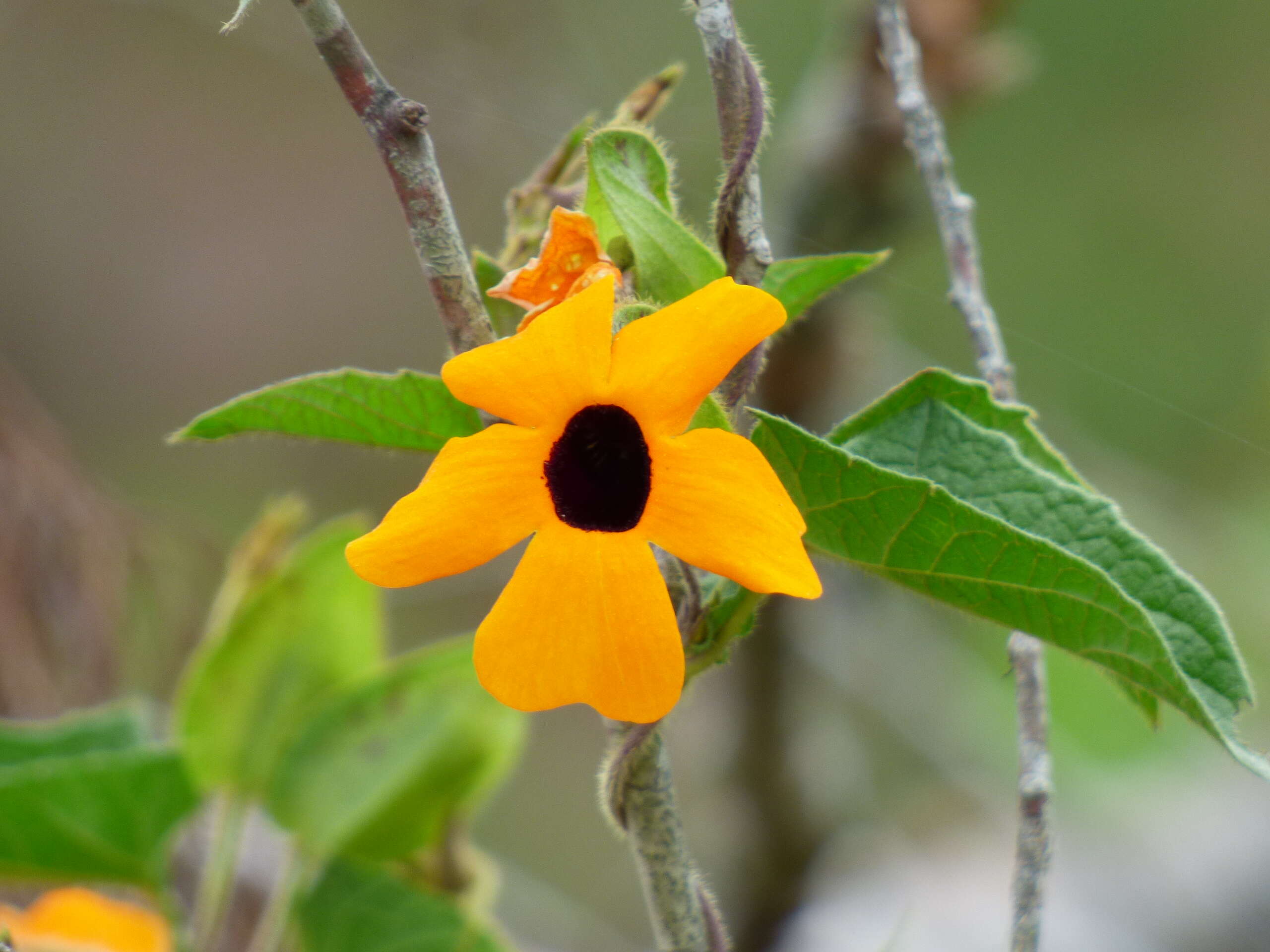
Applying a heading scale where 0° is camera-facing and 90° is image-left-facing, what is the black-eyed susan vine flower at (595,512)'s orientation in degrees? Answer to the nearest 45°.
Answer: approximately 0°
